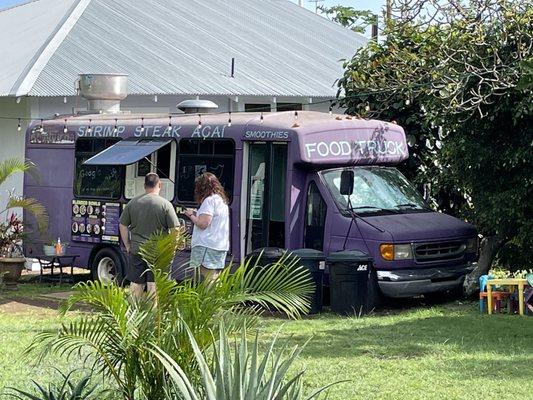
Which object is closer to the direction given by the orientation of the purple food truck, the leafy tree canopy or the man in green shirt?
the leafy tree canopy

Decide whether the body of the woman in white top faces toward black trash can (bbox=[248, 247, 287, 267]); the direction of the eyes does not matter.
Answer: no

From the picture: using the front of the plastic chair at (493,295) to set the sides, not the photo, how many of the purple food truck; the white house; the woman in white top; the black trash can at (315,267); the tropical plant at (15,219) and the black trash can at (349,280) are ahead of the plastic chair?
0

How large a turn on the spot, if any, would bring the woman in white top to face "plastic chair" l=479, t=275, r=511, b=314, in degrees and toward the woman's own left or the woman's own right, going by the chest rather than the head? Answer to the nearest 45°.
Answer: approximately 135° to the woman's own right

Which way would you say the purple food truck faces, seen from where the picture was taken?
facing the viewer and to the right of the viewer

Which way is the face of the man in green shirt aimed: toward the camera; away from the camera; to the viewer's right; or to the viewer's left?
away from the camera

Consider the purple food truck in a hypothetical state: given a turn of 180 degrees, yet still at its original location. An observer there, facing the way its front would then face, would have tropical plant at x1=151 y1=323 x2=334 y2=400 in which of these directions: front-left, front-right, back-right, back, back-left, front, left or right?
back-left

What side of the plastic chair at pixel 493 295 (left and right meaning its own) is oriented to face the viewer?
right

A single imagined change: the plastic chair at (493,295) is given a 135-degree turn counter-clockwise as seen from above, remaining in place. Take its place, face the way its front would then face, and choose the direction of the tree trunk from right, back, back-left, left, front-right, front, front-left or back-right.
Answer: front-right

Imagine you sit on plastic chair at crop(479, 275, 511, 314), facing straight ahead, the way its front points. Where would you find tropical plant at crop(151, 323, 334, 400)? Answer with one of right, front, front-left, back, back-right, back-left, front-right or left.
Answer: right

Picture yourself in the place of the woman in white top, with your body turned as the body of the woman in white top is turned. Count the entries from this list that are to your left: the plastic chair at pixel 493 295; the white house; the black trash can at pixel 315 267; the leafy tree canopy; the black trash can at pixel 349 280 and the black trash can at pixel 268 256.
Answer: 0

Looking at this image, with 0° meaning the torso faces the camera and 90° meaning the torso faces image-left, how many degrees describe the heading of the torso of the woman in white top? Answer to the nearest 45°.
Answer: approximately 135°

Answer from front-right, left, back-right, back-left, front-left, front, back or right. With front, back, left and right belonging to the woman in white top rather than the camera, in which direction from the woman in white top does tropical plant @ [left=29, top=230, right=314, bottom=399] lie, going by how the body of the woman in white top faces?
back-left
